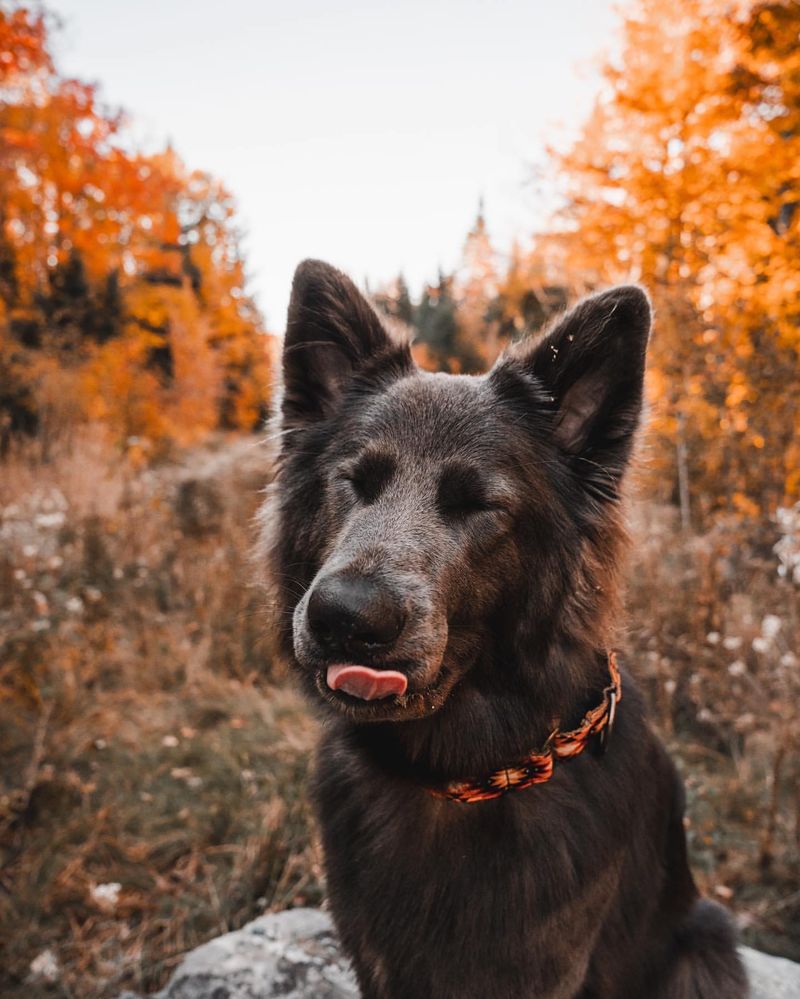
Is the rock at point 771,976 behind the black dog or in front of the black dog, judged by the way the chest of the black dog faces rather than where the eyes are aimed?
behind

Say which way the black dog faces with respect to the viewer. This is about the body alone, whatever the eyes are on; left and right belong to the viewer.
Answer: facing the viewer and to the left of the viewer
